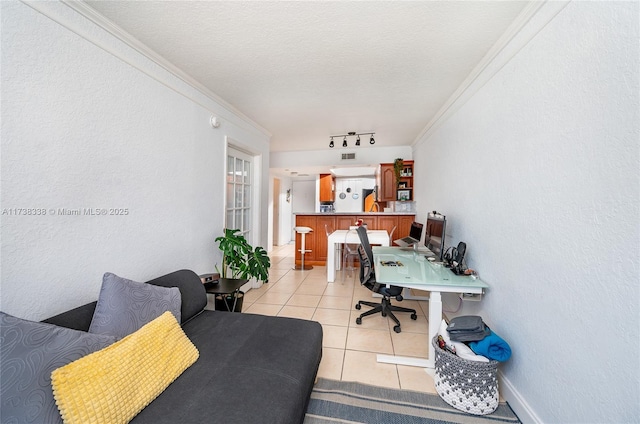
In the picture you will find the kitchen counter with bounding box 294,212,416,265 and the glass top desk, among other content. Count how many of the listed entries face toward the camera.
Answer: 1

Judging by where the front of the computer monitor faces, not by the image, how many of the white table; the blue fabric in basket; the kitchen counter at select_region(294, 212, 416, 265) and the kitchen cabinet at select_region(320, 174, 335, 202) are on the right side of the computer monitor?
3

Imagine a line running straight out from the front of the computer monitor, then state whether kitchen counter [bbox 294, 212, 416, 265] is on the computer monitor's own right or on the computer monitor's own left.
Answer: on the computer monitor's own right

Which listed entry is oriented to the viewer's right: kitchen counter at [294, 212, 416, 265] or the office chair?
the office chair

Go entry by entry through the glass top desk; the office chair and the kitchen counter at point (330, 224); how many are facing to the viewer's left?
1

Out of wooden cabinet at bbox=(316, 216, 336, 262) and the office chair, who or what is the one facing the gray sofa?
the wooden cabinet

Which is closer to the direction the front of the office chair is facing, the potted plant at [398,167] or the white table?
the potted plant

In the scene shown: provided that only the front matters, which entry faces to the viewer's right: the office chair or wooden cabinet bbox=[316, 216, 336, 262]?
the office chair

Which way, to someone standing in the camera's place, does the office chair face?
facing to the right of the viewer

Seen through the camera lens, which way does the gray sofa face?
facing to the right of the viewer

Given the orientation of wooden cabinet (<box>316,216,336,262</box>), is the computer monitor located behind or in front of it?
in front

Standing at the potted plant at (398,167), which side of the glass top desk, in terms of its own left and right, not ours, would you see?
right

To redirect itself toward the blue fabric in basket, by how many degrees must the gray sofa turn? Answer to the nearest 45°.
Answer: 0° — it already faces it

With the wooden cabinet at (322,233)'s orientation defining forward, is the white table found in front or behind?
in front

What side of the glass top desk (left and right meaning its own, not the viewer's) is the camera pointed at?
left

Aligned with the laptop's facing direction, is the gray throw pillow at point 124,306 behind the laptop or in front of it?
in front

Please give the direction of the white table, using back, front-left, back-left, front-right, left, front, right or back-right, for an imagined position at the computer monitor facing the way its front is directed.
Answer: right
